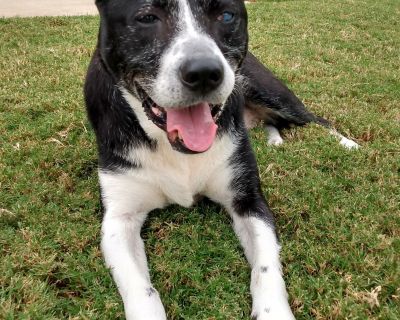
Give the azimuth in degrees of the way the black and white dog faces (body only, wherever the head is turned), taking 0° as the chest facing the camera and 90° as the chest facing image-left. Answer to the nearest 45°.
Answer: approximately 0°
